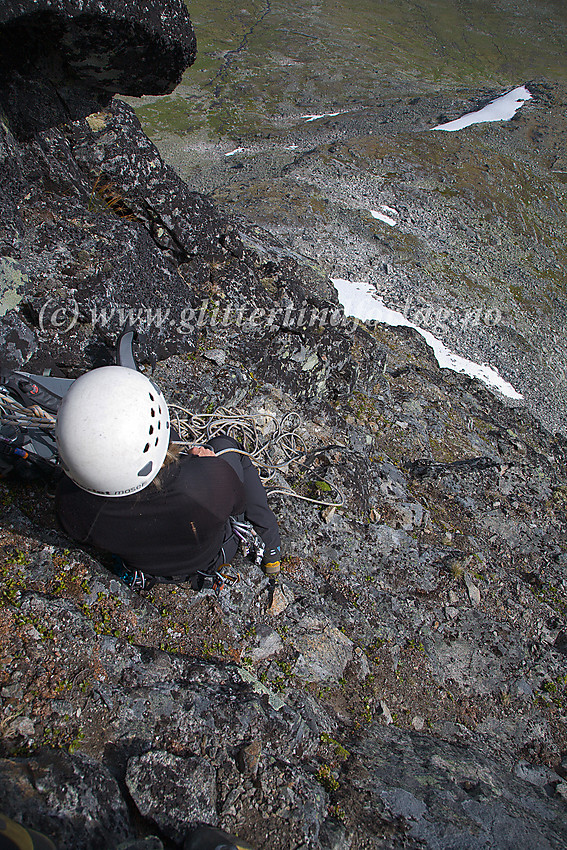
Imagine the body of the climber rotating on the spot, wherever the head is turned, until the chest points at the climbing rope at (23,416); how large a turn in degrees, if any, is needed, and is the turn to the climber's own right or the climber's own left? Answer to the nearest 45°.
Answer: approximately 45° to the climber's own left

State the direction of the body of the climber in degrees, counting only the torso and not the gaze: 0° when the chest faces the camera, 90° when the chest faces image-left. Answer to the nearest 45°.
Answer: approximately 180°
